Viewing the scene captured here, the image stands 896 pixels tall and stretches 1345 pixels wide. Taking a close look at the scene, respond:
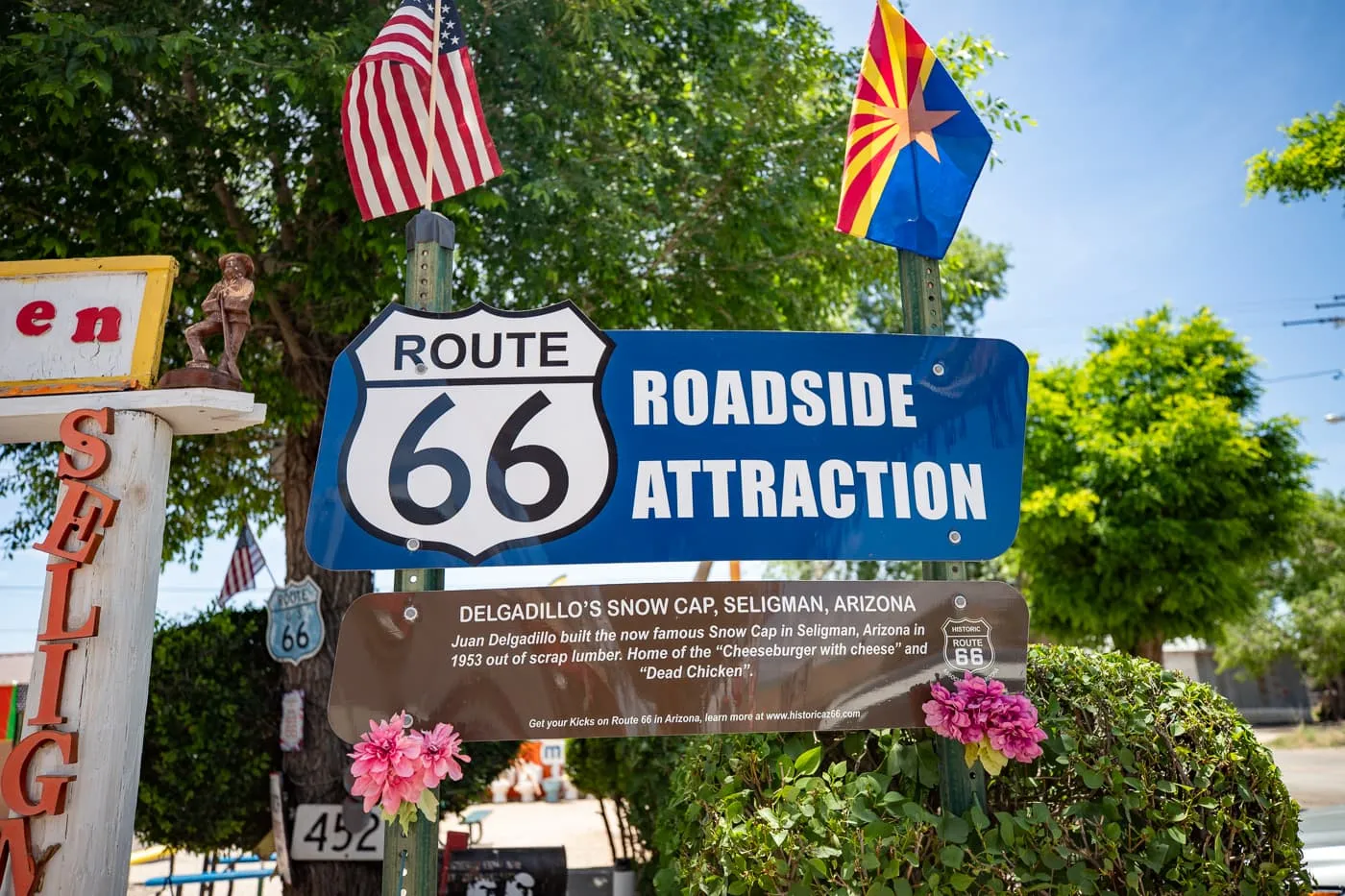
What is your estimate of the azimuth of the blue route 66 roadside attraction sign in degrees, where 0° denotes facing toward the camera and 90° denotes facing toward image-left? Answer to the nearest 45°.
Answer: approximately 0°

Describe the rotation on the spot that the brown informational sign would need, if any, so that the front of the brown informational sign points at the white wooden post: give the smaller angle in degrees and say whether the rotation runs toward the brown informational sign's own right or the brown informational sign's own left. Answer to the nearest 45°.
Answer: approximately 90° to the brown informational sign's own right

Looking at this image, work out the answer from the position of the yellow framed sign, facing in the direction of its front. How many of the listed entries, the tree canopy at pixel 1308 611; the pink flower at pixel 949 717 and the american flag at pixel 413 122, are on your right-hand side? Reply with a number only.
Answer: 0

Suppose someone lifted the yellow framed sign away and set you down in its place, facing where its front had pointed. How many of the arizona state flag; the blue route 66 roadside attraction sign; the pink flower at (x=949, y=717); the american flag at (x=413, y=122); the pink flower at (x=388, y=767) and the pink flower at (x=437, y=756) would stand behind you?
0

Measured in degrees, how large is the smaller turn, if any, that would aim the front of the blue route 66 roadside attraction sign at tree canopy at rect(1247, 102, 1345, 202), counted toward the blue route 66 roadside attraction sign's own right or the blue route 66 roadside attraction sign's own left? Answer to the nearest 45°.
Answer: approximately 135° to the blue route 66 roadside attraction sign's own left

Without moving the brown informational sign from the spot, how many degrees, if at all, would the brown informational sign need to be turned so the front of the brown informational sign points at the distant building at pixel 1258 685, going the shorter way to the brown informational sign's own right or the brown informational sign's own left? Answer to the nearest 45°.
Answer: approximately 135° to the brown informational sign's own left

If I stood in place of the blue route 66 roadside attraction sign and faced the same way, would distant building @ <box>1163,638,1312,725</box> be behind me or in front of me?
behind

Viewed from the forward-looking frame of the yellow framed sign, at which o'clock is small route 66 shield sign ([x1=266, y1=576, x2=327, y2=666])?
The small route 66 shield sign is roughly at 7 o'clock from the yellow framed sign.

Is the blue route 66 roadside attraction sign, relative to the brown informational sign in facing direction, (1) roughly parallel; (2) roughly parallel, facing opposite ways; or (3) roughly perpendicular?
roughly parallel

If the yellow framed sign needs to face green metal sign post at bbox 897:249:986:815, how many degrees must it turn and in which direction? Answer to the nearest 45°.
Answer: approximately 45° to its left

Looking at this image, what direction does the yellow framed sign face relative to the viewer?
toward the camera

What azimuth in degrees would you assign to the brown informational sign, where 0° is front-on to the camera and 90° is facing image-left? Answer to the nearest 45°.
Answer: approximately 0°

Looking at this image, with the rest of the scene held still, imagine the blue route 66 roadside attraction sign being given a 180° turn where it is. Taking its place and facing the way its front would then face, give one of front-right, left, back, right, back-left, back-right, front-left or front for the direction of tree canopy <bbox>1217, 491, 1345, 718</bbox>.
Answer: front-right
